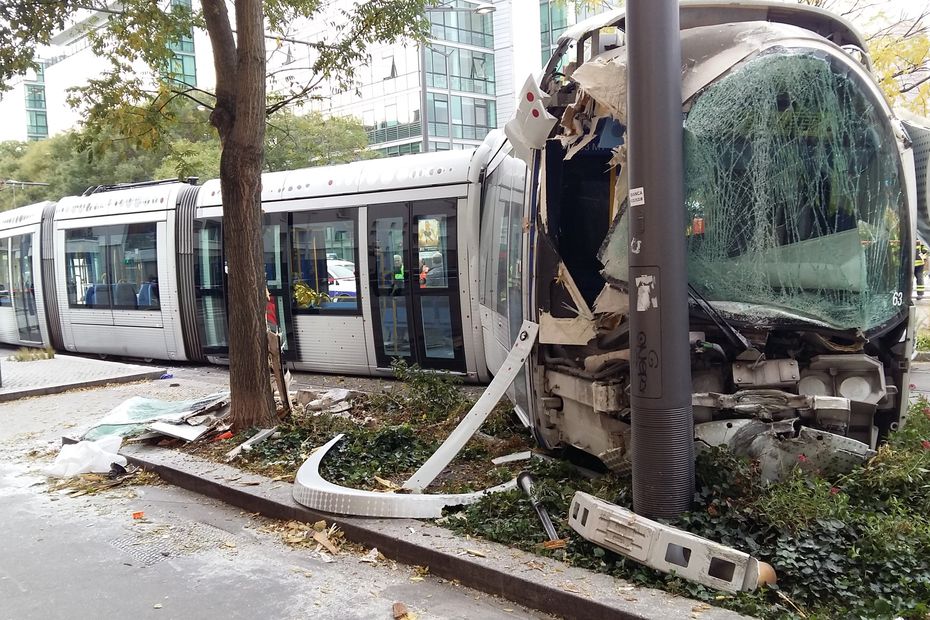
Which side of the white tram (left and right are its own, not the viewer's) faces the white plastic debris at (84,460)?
right

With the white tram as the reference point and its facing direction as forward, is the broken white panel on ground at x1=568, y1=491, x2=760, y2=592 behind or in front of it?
in front

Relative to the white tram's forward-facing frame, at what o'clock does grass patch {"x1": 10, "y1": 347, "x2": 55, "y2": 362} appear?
The grass patch is roughly at 6 o'clock from the white tram.

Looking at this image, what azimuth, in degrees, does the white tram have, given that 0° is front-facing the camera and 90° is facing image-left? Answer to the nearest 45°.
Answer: approximately 315°

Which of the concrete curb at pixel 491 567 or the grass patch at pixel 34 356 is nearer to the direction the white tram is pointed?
the concrete curb

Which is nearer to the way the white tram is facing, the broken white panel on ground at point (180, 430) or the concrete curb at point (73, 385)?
the broken white panel on ground

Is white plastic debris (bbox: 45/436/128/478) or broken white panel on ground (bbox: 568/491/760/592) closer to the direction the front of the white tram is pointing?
the broken white panel on ground
